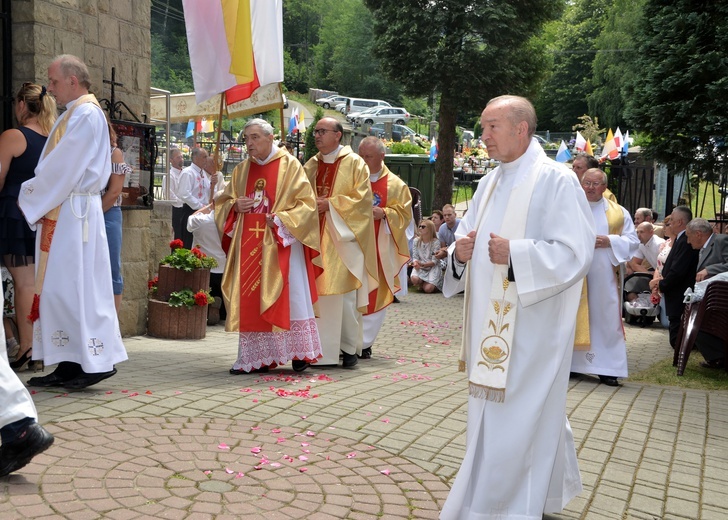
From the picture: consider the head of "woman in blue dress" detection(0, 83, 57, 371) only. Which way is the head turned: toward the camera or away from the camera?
away from the camera

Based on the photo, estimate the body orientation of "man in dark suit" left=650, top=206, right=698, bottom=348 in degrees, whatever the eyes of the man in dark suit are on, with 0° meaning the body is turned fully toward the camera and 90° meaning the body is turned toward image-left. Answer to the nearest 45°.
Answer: approximately 90°

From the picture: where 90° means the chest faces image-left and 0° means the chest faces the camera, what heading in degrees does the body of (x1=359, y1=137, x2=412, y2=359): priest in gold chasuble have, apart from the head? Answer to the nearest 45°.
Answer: approximately 45°

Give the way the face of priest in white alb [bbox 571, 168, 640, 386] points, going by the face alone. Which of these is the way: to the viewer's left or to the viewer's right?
to the viewer's left

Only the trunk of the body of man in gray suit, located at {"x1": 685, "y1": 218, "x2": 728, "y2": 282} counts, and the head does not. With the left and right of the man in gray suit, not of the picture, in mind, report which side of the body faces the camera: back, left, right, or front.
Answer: left

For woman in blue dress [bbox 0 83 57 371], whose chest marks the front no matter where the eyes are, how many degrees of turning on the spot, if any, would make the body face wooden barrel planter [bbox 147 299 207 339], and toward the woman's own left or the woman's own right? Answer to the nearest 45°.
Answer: approximately 90° to the woman's own right

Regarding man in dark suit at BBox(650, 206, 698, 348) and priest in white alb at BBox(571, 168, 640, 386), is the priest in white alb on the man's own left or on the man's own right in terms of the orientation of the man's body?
on the man's own left

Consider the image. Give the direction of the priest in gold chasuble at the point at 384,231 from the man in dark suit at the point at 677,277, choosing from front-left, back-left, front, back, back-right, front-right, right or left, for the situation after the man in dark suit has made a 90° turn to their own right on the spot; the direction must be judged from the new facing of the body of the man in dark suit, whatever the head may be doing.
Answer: back-left

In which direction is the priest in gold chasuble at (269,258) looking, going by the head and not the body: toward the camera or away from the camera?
toward the camera

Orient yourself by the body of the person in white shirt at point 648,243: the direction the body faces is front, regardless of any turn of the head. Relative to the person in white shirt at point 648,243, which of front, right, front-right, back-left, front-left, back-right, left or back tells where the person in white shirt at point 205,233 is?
front

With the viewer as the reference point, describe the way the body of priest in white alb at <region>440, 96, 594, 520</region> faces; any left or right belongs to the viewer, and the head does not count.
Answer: facing the viewer and to the left of the viewer

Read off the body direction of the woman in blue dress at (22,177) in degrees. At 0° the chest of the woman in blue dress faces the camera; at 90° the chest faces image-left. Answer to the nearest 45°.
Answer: approximately 135°

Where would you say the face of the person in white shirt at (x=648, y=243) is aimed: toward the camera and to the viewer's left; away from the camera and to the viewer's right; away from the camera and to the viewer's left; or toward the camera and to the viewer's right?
toward the camera and to the viewer's left

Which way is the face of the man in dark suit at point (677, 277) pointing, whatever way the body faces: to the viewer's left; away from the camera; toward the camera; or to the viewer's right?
to the viewer's left
